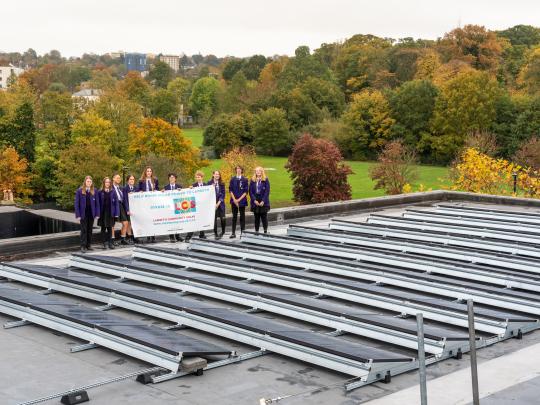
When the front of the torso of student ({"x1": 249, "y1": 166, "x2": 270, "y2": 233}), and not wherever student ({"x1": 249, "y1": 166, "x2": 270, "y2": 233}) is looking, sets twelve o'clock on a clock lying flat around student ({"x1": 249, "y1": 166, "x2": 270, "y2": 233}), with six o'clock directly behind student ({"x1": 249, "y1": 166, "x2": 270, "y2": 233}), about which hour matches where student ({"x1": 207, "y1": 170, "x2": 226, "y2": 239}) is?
student ({"x1": 207, "y1": 170, "x2": 226, "y2": 239}) is roughly at 4 o'clock from student ({"x1": 249, "y1": 166, "x2": 270, "y2": 233}).

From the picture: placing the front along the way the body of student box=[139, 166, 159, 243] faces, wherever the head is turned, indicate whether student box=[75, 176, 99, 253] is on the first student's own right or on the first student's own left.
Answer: on the first student's own right

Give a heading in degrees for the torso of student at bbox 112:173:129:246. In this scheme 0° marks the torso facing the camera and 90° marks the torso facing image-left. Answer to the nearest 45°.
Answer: approximately 315°

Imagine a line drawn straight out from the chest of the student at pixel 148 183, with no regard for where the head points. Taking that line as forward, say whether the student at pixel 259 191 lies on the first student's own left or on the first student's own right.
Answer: on the first student's own left

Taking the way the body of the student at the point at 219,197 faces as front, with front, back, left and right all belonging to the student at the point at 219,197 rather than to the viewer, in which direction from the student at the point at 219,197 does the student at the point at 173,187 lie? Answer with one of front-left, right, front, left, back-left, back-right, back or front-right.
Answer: right

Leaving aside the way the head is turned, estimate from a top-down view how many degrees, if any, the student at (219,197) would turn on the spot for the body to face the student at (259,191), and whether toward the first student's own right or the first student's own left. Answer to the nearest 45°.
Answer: approximately 45° to the first student's own left

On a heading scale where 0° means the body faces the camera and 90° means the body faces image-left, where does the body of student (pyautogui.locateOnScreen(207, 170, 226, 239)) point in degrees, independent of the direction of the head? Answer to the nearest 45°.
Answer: approximately 0°

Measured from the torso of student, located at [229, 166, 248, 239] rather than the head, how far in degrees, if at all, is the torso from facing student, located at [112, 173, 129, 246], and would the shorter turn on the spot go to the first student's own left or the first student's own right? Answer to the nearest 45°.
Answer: approximately 90° to the first student's own right
